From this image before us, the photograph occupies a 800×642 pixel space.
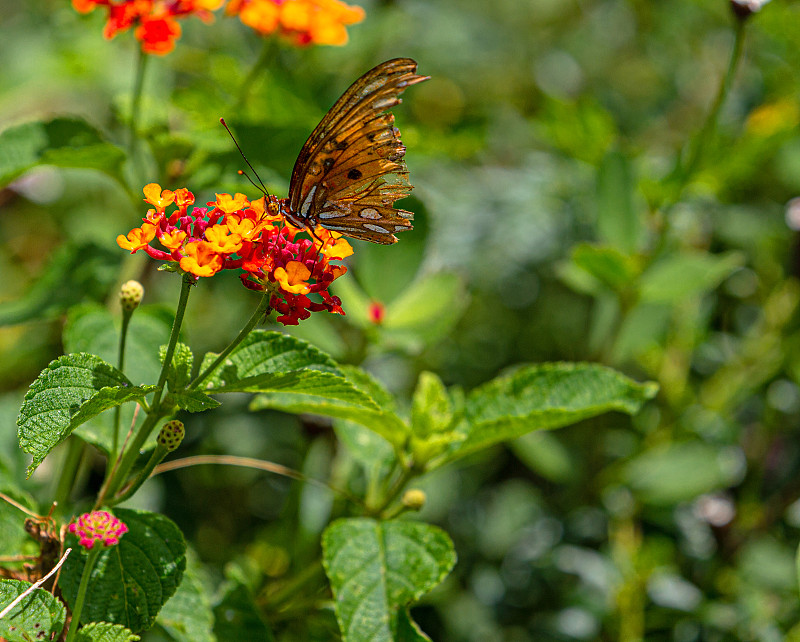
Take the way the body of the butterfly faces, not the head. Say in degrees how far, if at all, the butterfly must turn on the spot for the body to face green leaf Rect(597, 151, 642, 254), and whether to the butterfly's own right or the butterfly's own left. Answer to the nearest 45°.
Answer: approximately 135° to the butterfly's own right

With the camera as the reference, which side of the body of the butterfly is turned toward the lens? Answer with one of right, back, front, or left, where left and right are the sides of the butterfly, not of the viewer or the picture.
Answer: left
